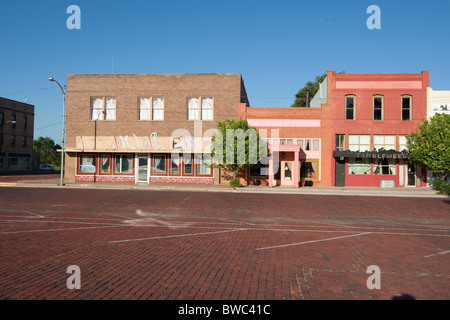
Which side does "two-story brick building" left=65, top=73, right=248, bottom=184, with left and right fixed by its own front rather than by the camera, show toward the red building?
left

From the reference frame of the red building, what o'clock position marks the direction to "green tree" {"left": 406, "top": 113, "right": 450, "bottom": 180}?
The green tree is roughly at 10 o'clock from the red building.

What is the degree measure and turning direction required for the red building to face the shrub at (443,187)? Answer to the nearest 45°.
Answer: approximately 45° to its left

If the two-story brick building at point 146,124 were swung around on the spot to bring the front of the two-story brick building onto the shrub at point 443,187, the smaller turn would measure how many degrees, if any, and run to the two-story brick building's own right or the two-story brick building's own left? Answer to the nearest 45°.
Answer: approximately 45° to the two-story brick building's own left

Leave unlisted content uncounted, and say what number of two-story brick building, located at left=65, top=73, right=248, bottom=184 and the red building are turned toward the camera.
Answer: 2

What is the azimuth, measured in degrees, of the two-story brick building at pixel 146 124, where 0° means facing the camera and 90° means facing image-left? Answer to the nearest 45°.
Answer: approximately 0°
